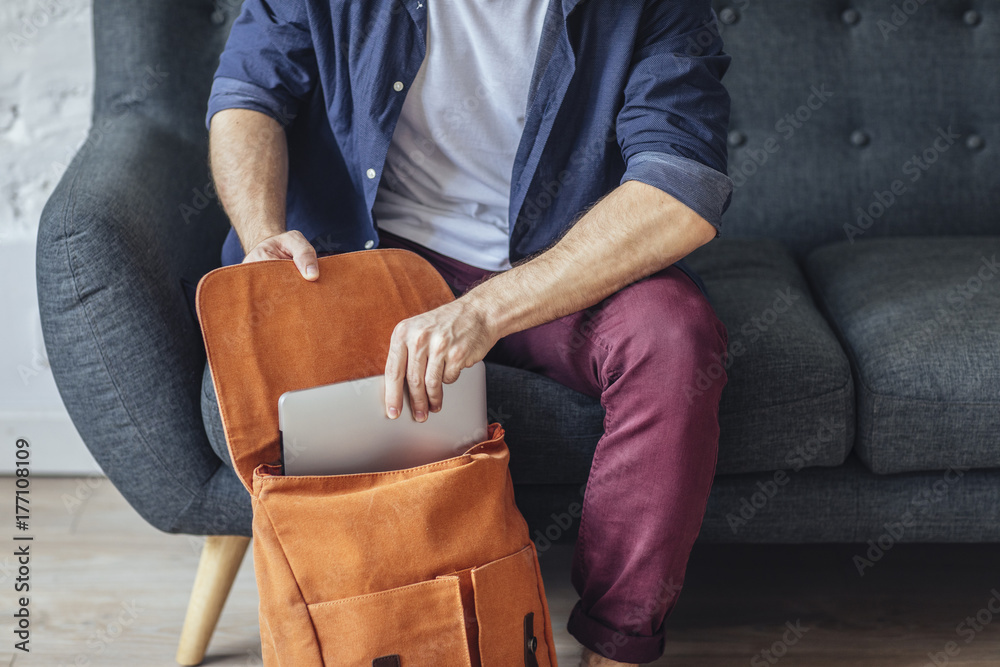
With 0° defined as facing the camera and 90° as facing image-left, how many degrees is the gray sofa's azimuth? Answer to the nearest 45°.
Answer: approximately 0°

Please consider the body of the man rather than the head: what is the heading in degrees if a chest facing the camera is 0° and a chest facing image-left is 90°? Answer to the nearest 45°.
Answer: approximately 0°
